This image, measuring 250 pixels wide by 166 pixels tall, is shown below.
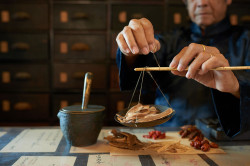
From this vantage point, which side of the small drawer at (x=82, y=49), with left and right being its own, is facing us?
front

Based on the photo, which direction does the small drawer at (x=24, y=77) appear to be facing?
toward the camera

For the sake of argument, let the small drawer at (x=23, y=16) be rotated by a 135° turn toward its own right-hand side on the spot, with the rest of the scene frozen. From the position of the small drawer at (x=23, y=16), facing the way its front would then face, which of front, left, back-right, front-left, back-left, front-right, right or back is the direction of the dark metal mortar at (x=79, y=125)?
back-left

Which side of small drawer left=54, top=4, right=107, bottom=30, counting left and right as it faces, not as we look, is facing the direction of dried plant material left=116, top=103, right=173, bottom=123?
front

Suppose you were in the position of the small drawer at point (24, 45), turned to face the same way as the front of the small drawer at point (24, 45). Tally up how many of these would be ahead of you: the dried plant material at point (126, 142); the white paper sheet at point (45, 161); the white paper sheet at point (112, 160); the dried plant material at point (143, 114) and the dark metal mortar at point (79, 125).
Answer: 5

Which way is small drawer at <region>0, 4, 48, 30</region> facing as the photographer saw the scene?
facing the viewer

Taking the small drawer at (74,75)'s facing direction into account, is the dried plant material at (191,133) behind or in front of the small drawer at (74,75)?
in front

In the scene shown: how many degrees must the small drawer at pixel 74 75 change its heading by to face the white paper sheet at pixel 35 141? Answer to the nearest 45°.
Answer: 0° — it already faces it

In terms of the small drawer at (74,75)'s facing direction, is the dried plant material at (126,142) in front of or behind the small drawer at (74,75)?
in front

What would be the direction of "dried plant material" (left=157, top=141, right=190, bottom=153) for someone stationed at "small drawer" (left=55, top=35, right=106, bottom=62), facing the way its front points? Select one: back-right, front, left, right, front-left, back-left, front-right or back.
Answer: front

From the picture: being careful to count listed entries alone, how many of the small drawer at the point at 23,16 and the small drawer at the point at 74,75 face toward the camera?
2

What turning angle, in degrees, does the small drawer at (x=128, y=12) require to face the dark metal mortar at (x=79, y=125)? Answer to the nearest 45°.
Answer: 0° — it already faces it

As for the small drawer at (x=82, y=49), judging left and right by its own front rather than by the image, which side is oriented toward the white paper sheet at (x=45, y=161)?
front

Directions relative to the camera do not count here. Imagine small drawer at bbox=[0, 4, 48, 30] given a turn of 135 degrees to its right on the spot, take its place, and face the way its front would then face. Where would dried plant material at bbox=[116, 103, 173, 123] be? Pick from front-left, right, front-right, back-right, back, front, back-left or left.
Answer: back-left
